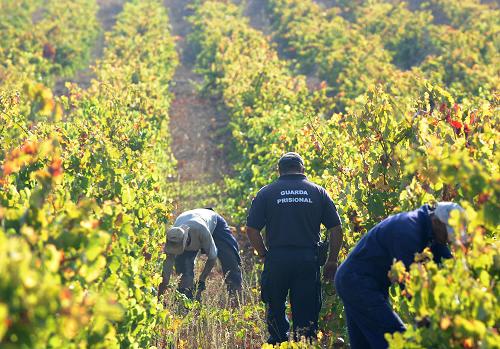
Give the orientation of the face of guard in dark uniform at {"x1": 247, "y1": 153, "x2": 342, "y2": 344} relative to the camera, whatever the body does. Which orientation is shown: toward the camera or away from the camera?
away from the camera

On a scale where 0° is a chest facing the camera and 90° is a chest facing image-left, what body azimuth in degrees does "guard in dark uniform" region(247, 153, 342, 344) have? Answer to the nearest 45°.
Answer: approximately 180°

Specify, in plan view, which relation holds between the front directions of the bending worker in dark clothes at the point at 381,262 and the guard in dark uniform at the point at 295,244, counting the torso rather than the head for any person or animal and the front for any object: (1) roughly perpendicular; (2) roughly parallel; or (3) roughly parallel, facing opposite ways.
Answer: roughly perpendicular

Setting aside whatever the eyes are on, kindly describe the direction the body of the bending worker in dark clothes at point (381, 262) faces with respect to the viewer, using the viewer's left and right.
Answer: facing to the right of the viewer

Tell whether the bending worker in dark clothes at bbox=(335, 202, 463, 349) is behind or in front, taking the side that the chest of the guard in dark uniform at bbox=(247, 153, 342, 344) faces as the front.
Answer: behind

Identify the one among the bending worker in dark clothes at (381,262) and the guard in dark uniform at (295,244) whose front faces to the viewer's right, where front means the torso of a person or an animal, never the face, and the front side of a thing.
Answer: the bending worker in dark clothes at (381,262)

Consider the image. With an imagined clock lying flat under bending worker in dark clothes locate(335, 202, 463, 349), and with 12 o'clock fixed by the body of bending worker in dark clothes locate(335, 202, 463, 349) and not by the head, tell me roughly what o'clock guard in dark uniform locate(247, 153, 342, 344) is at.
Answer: guard in dark uniform locate(247, 153, 342, 344) is roughly at 8 o'clock from bending worker in dark clothes locate(335, 202, 463, 349).
